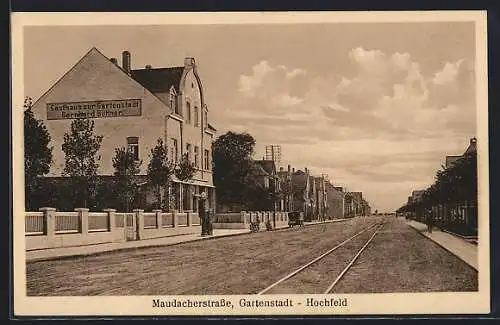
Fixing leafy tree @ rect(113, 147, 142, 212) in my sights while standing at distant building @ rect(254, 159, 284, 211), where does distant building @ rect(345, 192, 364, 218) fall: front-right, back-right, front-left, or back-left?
back-left
